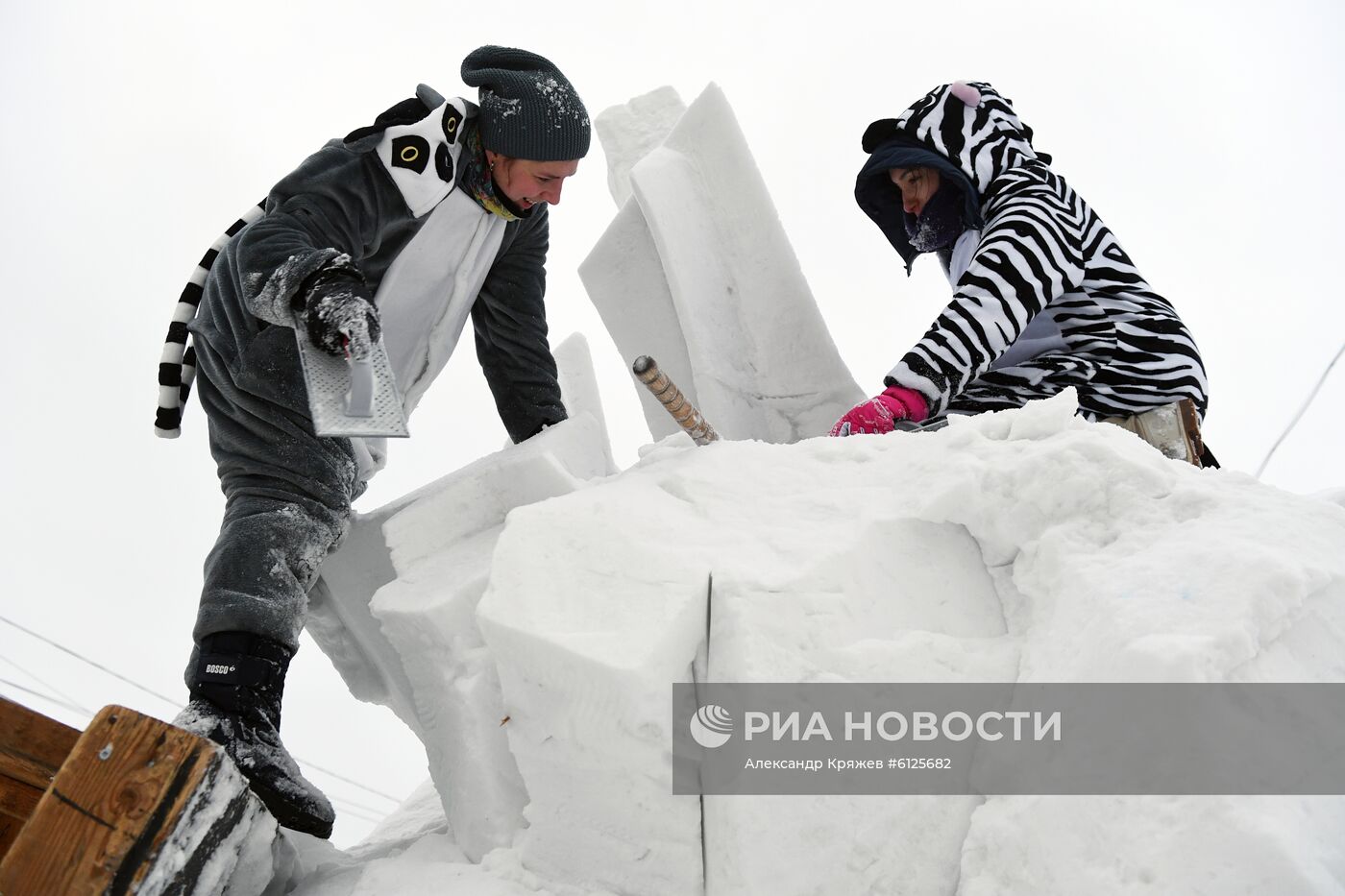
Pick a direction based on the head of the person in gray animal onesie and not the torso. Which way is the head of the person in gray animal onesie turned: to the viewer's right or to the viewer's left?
to the viewer's right

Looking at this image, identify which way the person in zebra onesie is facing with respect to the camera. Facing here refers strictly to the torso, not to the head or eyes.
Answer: to the viewer's left

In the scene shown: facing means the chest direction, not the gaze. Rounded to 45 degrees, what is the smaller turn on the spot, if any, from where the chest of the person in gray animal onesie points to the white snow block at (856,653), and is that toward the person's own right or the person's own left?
0° — they already face it

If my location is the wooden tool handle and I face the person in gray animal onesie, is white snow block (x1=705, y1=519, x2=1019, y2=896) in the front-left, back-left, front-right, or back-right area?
back-left

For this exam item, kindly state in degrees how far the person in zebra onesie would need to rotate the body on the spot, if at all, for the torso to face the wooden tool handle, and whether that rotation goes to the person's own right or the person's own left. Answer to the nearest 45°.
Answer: approximately 45° to the person's own left

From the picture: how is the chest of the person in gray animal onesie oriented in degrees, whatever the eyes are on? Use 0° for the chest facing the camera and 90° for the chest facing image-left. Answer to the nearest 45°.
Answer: approximately 315°

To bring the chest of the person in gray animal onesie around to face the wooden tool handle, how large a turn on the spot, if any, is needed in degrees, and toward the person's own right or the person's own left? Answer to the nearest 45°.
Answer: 0° — they already face it

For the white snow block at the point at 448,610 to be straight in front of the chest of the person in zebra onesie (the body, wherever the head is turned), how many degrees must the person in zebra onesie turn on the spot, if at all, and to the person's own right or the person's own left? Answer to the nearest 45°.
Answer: approximately 45° to the person's own left
